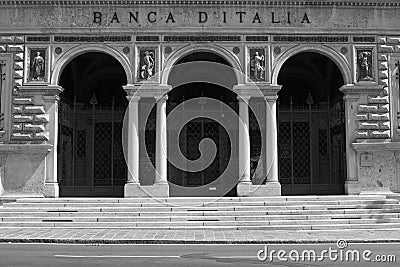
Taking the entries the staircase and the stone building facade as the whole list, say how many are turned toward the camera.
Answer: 2

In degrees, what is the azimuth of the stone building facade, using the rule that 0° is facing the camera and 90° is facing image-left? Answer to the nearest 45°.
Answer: approximately 0°
